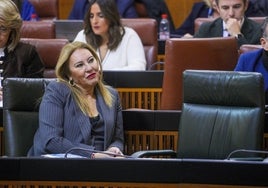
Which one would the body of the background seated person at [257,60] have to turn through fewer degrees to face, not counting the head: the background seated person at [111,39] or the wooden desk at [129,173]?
the wooden desk

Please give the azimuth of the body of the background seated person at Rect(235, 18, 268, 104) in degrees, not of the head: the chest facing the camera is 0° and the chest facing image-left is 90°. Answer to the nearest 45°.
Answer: approximately 0°

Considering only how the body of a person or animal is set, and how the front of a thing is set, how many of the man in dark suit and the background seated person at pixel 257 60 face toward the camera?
2

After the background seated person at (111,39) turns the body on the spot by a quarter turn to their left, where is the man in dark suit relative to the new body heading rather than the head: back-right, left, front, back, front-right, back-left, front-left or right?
front-left

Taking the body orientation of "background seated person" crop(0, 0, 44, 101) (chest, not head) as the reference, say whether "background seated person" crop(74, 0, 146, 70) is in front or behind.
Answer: behind

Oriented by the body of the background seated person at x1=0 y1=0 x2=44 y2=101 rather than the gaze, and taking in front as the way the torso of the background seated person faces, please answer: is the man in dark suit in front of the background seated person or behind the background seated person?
behind
